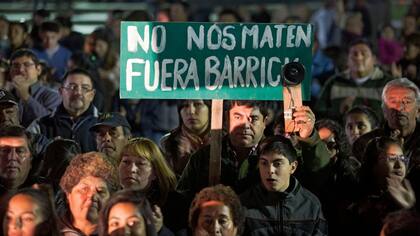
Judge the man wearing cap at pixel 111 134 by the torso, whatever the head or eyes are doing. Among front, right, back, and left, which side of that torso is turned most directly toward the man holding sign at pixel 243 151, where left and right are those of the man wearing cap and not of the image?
left

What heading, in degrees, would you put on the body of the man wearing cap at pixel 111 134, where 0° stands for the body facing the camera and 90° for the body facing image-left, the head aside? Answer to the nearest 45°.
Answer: approximately 45°

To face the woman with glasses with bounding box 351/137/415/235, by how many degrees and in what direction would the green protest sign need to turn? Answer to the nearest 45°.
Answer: approximately 90° to its left

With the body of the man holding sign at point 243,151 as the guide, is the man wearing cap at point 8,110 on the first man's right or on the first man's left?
on the first man's right

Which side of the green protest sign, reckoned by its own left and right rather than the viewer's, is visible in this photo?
front

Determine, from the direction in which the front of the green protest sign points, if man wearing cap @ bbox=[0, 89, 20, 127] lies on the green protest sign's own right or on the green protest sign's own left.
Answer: on the green protest sign's own right

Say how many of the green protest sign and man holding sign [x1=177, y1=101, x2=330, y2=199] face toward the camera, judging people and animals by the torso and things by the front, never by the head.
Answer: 2

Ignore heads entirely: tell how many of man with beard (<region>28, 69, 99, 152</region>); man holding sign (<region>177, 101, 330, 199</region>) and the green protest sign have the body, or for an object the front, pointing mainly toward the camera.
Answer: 3

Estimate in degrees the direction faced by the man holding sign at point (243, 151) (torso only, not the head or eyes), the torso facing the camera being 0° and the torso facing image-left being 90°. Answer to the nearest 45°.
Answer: approximately 0°

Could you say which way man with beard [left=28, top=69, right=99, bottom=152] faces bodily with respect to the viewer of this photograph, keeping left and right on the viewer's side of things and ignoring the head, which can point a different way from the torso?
facing the viewer
